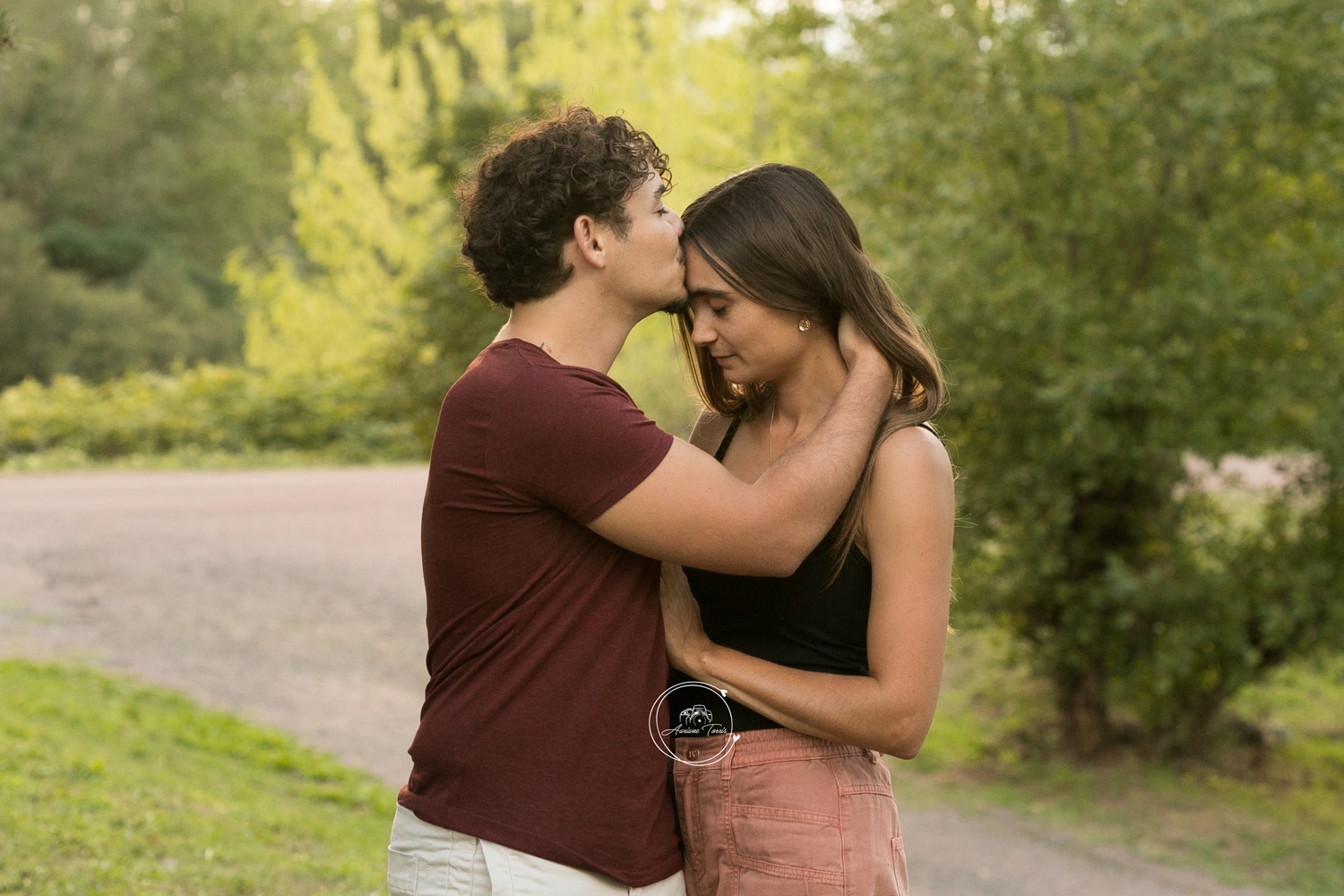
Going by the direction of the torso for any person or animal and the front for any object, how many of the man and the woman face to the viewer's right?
1

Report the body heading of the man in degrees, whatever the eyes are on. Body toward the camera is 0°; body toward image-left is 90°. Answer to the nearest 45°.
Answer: approximately 270°

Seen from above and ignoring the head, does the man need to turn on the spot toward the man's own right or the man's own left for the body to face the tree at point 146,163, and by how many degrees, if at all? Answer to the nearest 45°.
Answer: approximately 90° to the man's own left

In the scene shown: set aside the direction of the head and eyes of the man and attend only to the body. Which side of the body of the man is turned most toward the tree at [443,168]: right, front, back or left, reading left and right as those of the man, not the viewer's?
left

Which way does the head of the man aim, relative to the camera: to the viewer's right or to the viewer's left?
to the viewer's right

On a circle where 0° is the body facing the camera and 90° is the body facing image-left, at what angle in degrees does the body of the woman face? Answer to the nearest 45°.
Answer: approximately 45°

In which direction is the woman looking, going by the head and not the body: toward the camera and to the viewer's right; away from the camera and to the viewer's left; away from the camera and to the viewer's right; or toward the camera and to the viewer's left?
toward the camera and to the viewer's left
